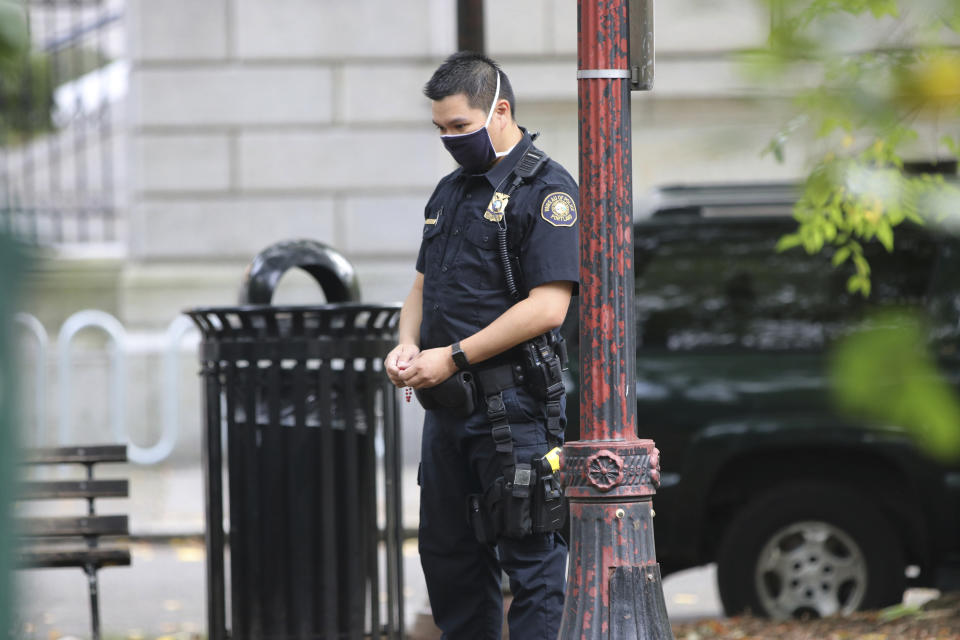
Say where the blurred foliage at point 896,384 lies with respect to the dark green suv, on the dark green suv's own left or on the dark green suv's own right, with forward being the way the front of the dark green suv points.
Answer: on the dark green suv's own right

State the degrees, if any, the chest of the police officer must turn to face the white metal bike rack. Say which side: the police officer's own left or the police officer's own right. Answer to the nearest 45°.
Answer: approximately 135° to the police officer's own right

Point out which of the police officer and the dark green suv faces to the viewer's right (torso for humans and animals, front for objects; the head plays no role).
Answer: the dark green suv

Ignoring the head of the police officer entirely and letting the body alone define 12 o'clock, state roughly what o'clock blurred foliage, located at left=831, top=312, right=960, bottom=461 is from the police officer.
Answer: The blurred foliage is roughly at 10 o'clock from the police officer.

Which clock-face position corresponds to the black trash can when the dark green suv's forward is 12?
The black trash can is roughly at 4 o'clock from the dark green suv.

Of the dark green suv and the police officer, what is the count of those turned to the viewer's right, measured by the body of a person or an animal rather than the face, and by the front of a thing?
1

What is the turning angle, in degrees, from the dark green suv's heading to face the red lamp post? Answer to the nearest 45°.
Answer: approximately 90° to its right

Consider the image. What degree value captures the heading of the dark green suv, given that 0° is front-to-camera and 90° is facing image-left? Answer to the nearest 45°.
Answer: approximately 270°

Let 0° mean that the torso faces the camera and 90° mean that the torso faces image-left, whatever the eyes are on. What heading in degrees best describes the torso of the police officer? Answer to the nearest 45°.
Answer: approximately 45°

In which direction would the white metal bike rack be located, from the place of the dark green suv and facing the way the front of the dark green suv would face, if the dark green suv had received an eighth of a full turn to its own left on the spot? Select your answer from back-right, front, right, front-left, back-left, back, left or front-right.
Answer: left
